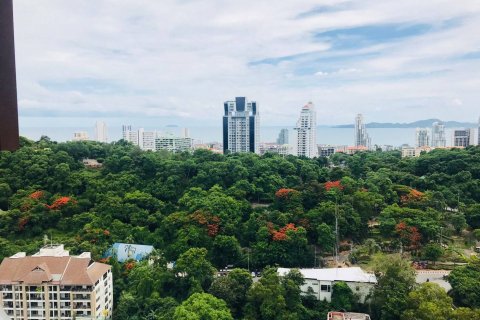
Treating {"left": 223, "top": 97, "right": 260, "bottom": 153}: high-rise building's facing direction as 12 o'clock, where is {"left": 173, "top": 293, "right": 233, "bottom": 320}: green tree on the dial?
The green tree is roughly at 12 o'clock from the high-rise building.

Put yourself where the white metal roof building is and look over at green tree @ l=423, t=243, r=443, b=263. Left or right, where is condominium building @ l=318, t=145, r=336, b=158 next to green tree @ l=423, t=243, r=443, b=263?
left

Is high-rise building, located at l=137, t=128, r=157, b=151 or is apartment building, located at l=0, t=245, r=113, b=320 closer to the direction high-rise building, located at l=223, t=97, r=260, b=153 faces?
the apartment building

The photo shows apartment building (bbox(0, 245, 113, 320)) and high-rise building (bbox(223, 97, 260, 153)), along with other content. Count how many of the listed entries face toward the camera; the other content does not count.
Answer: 2

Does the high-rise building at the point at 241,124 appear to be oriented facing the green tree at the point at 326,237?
yes

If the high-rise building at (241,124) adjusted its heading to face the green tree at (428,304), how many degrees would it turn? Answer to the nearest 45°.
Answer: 0° — it already faces it

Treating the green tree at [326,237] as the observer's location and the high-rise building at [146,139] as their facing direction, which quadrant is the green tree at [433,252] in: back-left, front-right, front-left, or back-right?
back-right

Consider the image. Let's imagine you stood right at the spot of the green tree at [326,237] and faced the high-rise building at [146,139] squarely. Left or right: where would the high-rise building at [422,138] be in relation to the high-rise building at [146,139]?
right

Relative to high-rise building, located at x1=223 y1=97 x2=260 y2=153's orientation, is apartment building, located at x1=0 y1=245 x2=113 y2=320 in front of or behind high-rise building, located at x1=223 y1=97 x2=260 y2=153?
in front

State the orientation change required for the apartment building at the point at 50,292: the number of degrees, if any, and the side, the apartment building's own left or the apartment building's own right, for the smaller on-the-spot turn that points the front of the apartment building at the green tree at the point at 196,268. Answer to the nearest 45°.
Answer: approximately 90° to the apartment building's own left

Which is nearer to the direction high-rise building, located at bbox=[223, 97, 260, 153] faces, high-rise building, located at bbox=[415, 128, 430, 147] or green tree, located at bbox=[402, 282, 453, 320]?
the green tree
